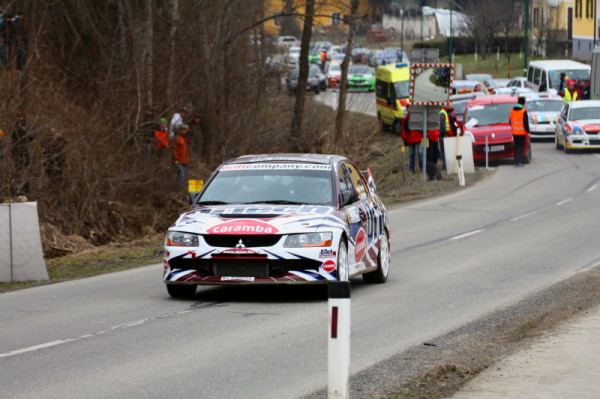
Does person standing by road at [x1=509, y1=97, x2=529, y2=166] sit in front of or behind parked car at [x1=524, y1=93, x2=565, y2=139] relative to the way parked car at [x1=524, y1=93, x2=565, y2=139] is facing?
in front

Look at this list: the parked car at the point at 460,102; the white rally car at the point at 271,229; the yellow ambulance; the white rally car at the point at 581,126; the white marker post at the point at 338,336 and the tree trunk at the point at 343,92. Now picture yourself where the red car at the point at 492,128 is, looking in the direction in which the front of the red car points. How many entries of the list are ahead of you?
2

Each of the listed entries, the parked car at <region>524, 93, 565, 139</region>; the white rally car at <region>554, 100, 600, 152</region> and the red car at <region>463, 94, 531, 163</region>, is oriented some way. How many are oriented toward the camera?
3

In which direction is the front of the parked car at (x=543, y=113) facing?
toward the camera

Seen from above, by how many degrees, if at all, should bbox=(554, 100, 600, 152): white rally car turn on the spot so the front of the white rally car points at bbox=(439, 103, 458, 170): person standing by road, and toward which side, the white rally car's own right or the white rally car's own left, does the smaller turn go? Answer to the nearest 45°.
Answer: approximately 45° to the white rally car's own right

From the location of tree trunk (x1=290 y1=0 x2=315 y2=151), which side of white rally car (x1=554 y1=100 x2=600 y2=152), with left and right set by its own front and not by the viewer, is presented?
right

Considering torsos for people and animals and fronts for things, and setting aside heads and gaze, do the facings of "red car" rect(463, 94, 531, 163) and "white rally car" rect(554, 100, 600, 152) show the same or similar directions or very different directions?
same or similar directions

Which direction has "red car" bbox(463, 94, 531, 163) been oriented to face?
toward the camera

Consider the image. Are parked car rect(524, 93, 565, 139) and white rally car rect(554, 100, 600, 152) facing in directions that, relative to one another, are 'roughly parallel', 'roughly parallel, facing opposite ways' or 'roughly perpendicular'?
roughly parallel

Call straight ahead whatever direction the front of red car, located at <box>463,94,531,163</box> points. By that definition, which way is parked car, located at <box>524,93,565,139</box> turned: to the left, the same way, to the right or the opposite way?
the same way

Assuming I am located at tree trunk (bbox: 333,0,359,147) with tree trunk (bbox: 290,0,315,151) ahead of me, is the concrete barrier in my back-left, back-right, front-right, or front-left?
front-left

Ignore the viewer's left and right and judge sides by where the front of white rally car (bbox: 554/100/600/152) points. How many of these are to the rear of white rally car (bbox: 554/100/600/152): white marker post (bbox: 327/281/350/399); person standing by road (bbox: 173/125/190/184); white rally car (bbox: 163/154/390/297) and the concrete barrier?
0

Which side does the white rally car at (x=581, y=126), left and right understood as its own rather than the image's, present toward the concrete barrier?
front

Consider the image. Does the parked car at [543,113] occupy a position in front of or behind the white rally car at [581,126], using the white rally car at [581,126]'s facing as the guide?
behind

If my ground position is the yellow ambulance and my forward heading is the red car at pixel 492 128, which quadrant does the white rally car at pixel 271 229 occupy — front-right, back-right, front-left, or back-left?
front-right

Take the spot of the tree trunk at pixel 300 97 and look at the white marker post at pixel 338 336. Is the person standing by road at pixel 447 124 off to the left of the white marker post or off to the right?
left

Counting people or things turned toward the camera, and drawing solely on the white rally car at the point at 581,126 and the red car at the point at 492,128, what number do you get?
2

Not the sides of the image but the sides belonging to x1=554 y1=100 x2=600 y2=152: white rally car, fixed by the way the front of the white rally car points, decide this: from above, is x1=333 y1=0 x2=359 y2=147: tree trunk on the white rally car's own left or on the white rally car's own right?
on the white rally car's own right

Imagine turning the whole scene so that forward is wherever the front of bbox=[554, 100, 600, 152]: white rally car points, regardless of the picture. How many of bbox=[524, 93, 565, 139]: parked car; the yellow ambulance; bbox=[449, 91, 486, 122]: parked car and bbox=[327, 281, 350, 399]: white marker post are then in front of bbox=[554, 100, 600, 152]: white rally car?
1

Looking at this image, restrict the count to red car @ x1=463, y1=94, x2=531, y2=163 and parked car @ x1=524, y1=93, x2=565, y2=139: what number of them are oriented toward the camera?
2

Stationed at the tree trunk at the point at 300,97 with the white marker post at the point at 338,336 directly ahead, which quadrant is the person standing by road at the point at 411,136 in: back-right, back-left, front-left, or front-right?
front-left

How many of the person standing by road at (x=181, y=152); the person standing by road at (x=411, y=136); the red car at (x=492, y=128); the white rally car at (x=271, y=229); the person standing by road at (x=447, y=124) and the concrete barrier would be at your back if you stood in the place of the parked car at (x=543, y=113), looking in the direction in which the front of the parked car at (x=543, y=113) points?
0
